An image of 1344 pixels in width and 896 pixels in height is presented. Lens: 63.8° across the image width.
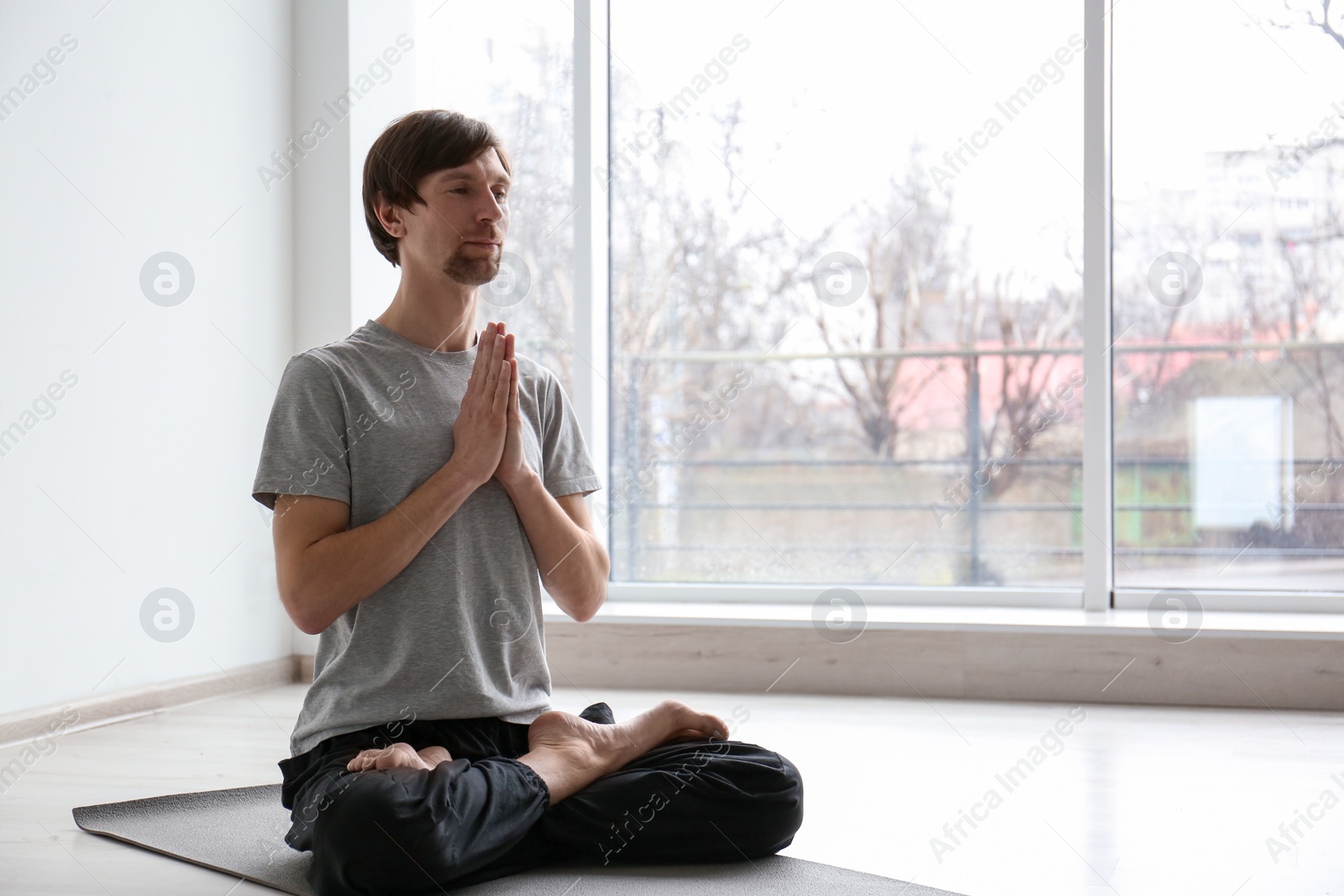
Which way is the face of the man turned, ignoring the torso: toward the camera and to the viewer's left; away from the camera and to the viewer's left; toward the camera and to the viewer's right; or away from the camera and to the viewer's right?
toward the camera and to the viewer's right

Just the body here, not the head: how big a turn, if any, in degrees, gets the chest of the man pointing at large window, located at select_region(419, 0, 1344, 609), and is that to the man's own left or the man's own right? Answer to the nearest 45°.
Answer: approximately 90° to the man's own left

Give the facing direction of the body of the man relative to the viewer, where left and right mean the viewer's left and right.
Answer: facing the viewer and to the right of the viewer

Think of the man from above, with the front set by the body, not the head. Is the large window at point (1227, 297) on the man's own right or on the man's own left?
on the man's own left
